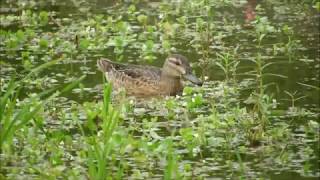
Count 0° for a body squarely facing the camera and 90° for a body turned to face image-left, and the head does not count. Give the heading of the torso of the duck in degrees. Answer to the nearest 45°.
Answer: approximately 270°
